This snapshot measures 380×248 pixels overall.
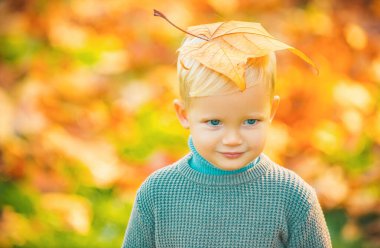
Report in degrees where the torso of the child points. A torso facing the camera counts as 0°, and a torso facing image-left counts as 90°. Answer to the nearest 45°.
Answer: approximately 0°
